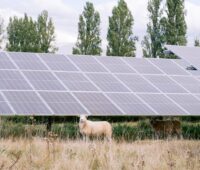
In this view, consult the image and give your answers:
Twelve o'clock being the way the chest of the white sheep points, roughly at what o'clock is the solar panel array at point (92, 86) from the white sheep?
The solar panel array is roughly at 3 o'clock from the white sheep.

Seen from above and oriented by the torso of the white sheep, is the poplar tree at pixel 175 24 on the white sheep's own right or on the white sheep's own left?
on the white sheep's own right

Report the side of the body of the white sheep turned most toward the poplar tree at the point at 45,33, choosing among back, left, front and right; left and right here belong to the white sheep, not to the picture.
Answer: right

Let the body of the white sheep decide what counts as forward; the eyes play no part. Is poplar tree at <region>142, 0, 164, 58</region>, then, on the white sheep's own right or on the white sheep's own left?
on the white sheep's own right

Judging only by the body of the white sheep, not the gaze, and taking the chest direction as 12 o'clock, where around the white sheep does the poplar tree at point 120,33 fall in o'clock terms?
The poplar tree is roughly at 3 o'clock from the white sheep.

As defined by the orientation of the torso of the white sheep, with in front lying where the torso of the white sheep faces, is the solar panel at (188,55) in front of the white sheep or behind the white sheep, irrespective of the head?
behind

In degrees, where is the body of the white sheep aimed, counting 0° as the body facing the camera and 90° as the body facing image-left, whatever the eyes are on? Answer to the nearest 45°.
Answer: approximately 90°

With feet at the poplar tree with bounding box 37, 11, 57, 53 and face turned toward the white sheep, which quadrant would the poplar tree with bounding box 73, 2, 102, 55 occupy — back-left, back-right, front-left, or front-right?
front-left

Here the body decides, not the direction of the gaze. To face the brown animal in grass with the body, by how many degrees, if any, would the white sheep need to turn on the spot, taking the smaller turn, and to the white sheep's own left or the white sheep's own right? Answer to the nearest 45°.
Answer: approximately 135° to the white sheep's own right

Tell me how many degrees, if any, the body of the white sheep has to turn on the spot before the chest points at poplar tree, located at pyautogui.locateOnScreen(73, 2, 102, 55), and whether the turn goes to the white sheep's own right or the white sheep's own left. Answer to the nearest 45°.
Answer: approximately 90° to the white sheep's own right
